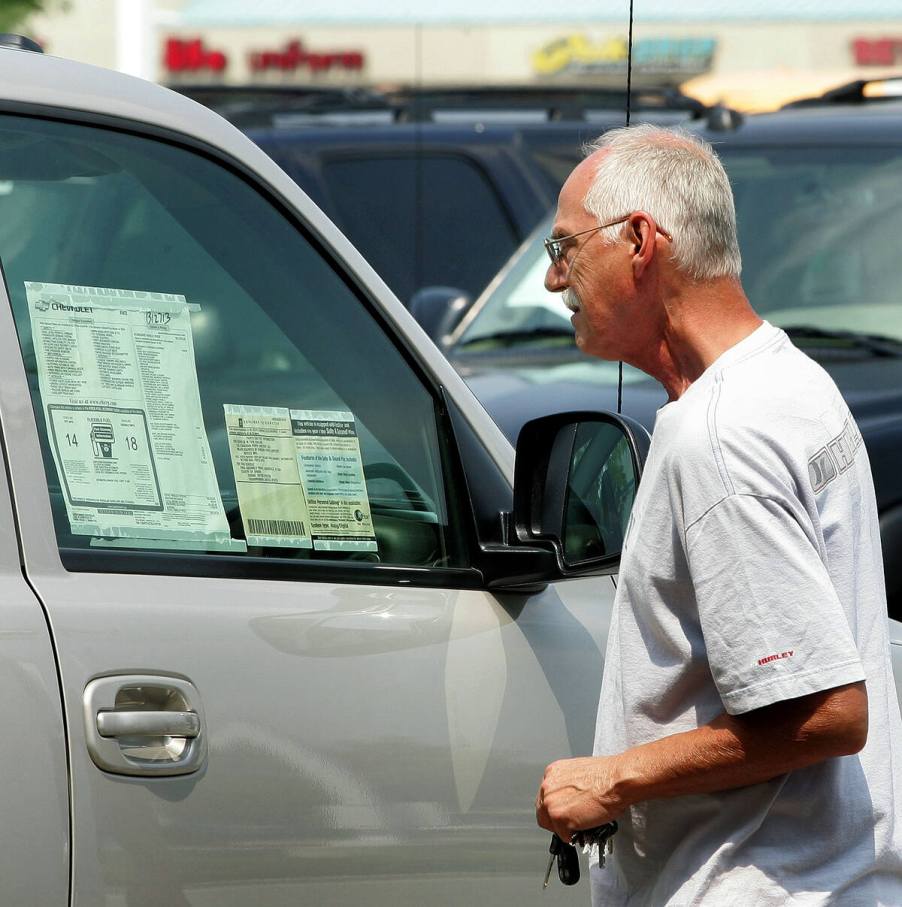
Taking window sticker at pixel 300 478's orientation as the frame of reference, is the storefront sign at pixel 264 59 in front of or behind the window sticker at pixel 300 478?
behind

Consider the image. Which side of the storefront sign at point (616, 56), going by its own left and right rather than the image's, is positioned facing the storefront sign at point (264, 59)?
right

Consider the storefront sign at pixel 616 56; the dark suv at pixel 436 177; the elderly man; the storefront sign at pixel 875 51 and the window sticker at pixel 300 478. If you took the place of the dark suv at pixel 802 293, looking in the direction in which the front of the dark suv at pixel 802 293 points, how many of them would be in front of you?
2

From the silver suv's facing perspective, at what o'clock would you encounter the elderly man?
The elderly man is roughly at 1 o'clock from the silver suv.

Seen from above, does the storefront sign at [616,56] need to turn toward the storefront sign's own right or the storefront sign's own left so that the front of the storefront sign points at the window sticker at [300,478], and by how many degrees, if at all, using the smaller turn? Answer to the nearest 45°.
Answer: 0° — it already faces it

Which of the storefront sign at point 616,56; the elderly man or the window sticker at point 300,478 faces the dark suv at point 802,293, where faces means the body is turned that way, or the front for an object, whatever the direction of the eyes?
the storefront sign

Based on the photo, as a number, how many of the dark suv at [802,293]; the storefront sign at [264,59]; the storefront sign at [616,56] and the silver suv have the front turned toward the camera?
3

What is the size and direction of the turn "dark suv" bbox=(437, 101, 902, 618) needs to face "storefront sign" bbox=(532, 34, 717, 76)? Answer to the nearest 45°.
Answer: approximately 180°

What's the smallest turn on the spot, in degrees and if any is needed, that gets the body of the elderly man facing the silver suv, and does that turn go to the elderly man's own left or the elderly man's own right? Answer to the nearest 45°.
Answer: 0° — they already face it

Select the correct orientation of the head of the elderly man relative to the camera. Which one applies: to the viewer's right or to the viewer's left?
to the viewer's left

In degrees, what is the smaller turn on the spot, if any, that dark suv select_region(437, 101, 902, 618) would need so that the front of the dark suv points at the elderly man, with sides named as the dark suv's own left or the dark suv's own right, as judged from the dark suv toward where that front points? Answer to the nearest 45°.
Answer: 0° — it already faces them

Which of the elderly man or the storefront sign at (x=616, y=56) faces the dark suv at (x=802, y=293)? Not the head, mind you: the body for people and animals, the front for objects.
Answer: the storefront sign

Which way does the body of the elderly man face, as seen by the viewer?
to the viewer's left

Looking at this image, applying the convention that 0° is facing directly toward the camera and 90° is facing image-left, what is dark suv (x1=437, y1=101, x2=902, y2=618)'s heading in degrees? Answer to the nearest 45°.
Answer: approximately 0°
